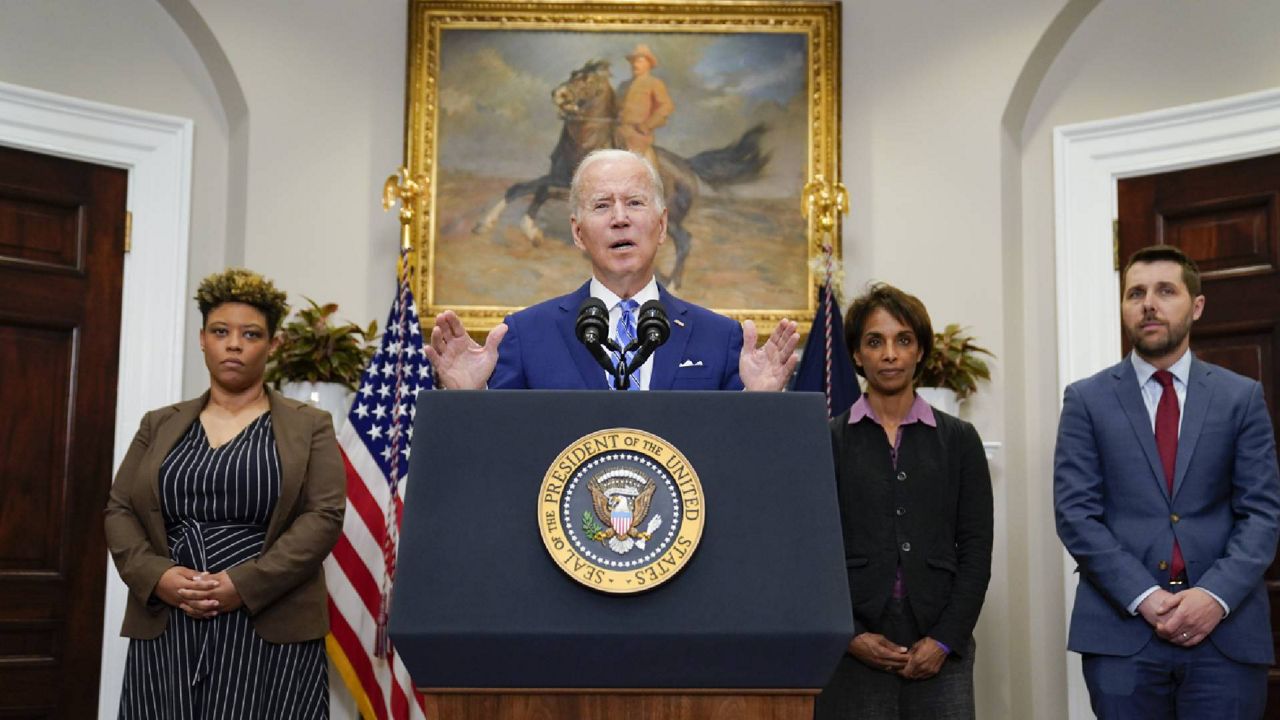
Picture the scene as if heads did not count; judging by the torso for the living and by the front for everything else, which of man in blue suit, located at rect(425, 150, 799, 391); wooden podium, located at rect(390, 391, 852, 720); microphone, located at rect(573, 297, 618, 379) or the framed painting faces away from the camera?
the microphone

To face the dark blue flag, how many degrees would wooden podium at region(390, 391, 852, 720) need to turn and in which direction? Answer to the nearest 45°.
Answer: approximately 180°

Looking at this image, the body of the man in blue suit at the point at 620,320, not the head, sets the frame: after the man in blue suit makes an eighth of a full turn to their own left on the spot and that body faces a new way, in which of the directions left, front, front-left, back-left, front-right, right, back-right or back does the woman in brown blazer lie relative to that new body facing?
back

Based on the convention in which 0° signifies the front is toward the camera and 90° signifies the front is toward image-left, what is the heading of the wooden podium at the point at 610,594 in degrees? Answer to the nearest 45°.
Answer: approximately 0°

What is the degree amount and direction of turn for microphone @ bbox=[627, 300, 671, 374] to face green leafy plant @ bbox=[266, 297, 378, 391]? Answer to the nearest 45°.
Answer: approximately 45° to its left

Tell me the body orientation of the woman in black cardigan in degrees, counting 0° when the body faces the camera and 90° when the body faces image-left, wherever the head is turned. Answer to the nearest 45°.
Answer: approximately 0°

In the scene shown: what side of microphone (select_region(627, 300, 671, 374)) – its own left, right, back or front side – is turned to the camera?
back

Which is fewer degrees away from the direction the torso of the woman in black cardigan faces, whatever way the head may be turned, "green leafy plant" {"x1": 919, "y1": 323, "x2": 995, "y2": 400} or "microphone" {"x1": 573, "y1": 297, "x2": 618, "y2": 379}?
the microphone
